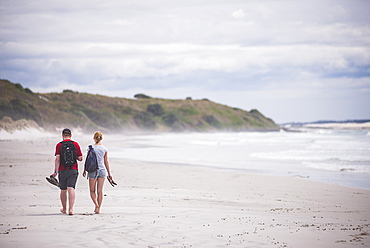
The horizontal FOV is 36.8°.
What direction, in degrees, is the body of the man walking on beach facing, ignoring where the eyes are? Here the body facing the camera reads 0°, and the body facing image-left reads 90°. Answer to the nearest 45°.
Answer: approximately 180°
